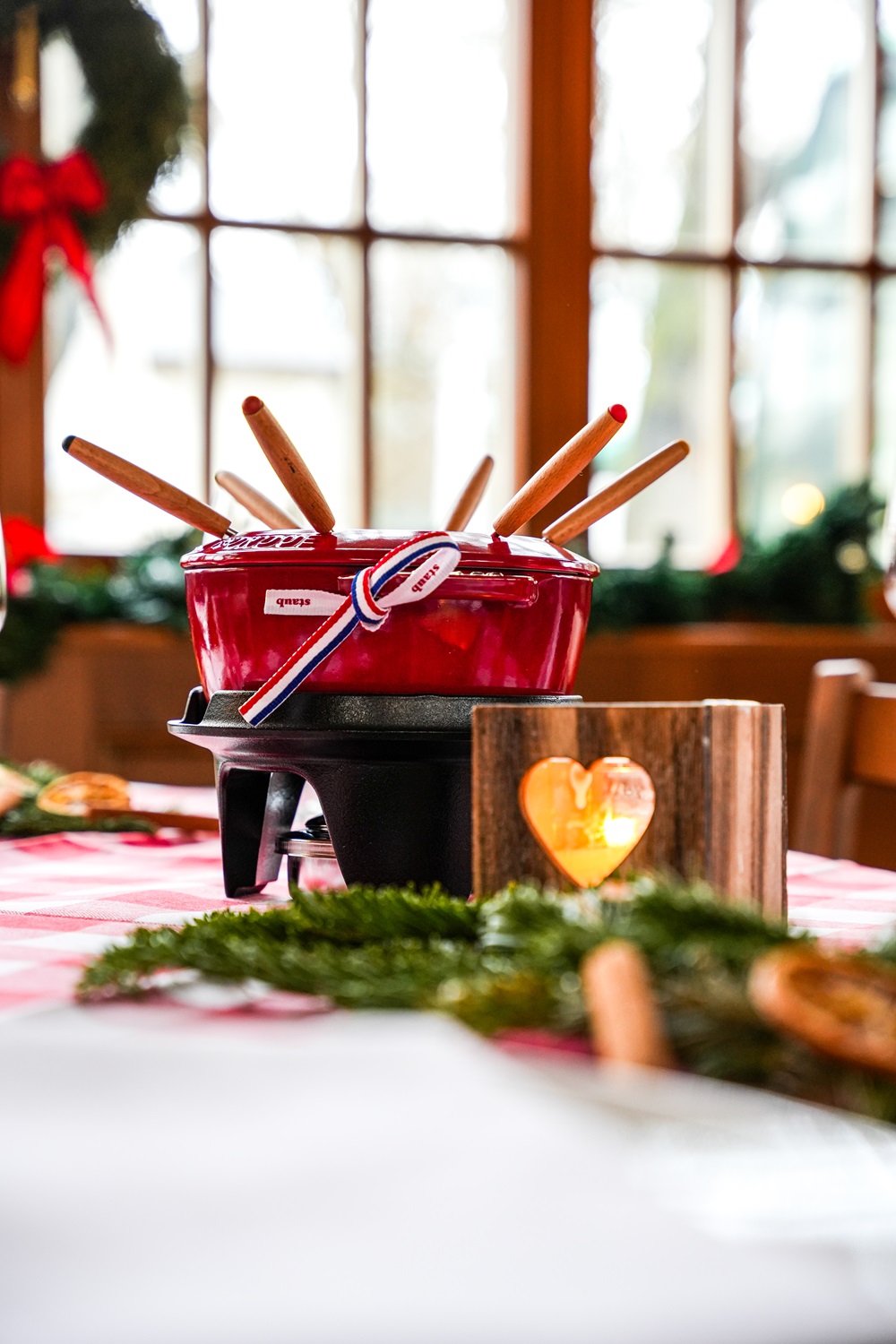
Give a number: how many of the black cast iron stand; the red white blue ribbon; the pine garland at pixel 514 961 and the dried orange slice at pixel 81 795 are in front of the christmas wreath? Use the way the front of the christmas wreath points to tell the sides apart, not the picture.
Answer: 4

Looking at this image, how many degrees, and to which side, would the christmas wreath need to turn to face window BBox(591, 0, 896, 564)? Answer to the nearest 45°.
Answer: approximately 90° to its left

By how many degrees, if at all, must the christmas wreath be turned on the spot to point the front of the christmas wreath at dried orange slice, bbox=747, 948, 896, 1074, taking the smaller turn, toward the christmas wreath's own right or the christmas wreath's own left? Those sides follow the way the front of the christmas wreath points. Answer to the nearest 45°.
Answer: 0° — it already faces it

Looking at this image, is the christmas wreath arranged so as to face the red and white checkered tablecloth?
yes

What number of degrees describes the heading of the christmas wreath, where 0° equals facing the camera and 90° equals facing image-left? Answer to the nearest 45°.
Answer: approximately 0°

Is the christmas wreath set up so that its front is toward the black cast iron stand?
yes

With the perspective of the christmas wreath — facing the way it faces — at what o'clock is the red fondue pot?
The red fondue pot is roughly at 12 o'clock from the christmas wreath.

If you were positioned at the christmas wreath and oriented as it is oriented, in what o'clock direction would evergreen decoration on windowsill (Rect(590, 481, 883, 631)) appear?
The evergreen decoration on windowsill is roughly at 9 o'clock from the christmas wreath.

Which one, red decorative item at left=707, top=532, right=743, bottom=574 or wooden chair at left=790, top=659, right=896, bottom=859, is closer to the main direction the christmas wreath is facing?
the wooden chair
